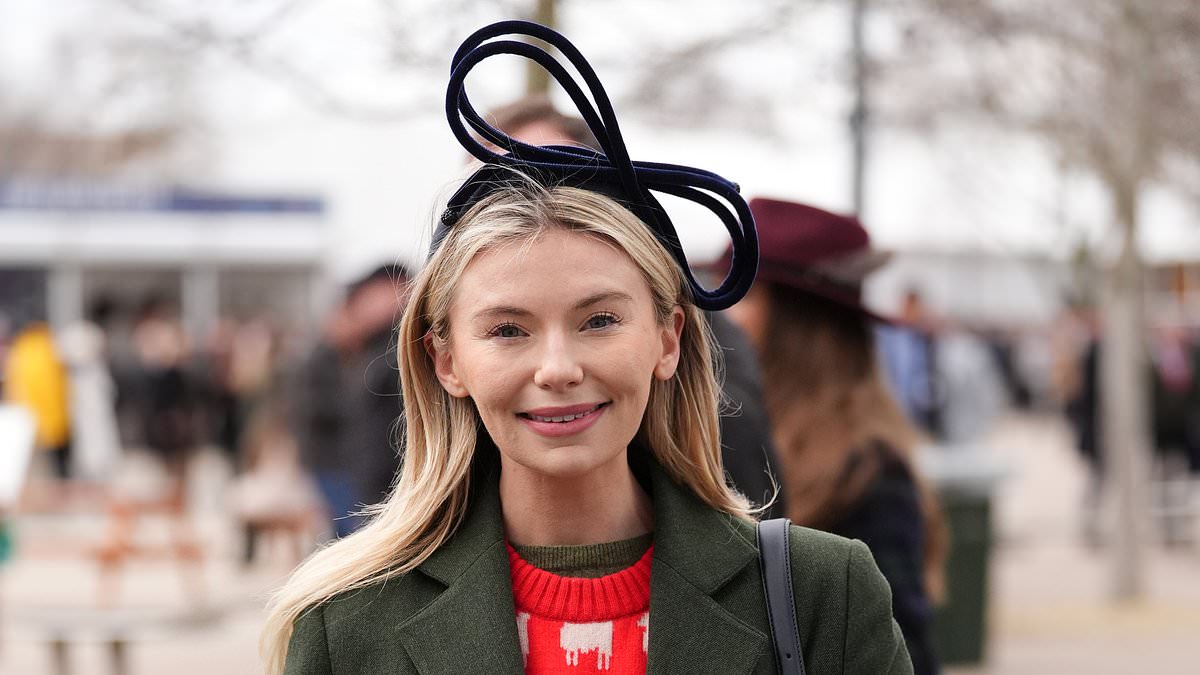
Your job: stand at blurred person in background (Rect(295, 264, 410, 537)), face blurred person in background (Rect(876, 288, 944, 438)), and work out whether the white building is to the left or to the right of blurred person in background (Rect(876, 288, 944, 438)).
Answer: left

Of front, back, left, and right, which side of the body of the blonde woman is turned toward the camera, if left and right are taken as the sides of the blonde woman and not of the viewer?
front

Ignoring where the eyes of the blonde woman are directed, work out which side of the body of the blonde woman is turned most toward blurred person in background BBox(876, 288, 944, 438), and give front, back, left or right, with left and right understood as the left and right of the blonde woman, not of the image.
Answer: back

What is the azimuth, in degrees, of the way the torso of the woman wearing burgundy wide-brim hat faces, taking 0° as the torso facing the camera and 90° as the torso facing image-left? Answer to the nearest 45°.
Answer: approximately 135°

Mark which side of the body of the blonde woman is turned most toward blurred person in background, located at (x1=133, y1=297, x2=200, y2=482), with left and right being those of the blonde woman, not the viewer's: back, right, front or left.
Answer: back

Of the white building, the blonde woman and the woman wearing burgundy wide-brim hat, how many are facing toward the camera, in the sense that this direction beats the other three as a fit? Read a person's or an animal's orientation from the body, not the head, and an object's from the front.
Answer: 2

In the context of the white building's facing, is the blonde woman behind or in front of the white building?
in front

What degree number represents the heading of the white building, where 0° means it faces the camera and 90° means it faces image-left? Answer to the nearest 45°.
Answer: approximately 0°

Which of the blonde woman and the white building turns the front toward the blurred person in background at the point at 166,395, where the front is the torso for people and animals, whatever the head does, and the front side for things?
the white building

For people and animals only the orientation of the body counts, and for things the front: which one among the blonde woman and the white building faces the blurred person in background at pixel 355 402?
the white building

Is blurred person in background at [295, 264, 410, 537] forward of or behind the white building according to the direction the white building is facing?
forward

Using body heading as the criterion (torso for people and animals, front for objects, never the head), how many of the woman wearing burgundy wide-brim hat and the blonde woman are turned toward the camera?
1

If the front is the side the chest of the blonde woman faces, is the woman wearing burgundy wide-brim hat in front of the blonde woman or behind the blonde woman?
behind
